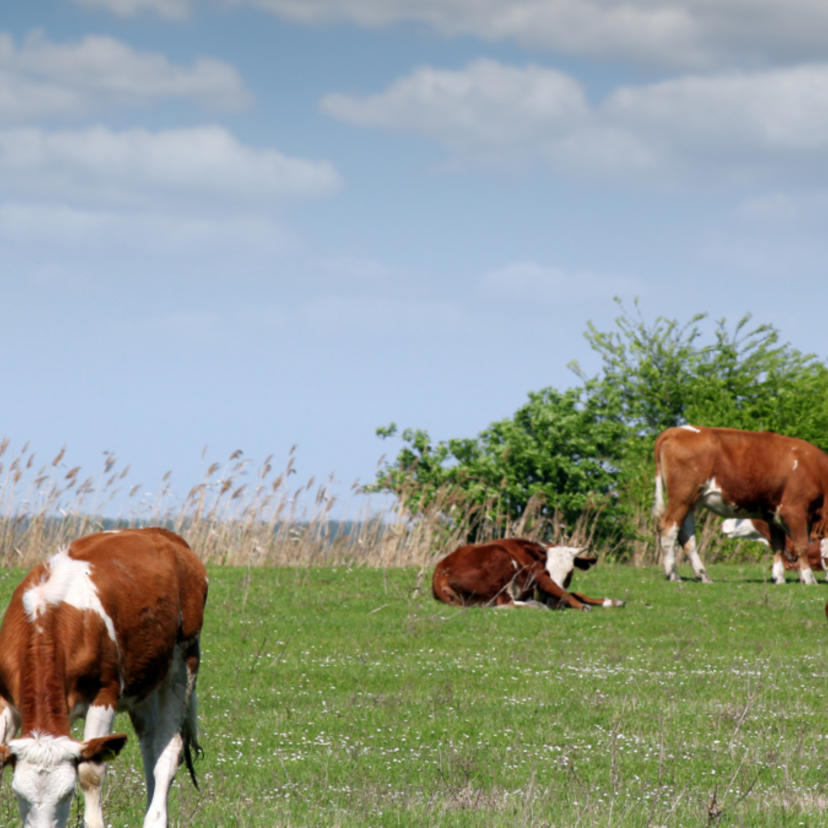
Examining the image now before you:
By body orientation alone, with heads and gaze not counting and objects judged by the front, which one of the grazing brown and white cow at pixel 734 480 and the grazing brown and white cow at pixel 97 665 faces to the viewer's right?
the grazing brown and white cow at pixel 734 480

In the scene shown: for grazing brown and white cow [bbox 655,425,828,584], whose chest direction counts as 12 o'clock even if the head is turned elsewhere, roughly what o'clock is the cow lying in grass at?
The cow lying in grass is roughly at 4 o'clock from the grazing brown and white cow.

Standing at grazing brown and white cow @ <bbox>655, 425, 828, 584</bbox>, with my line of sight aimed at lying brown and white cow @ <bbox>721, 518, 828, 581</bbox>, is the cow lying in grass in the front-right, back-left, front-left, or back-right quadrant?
back-left

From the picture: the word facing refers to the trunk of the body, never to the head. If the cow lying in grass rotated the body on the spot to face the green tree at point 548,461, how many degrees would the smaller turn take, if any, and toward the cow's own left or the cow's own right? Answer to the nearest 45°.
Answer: approximately 90° to the cow's own left

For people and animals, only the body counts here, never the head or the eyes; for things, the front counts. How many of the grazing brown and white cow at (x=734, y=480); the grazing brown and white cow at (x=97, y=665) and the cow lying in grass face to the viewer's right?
2

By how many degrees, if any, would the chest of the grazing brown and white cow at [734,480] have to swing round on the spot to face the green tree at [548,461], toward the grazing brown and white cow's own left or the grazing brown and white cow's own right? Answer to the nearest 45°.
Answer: approximately 135° to the grazing brown and white cow's own left

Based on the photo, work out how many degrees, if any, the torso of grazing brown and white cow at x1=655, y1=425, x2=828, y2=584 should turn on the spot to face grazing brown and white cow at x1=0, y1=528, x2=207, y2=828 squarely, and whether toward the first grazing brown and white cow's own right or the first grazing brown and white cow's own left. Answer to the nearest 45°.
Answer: approximately 90° to the first grazing brown and white cow's own right

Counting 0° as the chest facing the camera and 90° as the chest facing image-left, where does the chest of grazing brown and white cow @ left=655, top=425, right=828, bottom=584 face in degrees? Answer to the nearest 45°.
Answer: approximately 270°

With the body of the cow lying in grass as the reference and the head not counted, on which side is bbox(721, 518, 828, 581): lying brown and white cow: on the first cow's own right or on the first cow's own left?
on the first cow's own left

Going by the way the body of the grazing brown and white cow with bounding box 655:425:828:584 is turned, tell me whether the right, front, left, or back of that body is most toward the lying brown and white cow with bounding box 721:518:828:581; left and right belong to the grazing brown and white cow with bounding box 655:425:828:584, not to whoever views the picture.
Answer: left

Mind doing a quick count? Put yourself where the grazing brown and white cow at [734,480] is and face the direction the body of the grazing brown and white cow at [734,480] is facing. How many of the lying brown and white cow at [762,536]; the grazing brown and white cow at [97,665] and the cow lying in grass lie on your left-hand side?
1

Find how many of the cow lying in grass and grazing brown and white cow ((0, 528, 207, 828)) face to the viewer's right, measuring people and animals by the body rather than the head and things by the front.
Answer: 1

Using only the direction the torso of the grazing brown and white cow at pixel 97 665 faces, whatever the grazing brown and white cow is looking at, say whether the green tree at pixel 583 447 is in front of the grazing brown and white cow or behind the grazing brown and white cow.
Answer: behind

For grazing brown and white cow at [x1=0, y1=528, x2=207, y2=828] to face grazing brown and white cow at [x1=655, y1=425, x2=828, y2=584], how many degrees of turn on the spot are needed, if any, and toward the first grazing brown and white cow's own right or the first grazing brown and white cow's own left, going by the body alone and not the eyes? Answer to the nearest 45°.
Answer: approximately 180°

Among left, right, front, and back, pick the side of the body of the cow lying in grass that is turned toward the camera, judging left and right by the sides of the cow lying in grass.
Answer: right

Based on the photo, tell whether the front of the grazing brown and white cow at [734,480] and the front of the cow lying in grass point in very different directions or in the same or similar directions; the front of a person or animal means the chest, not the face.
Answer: same or similar directions
